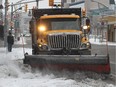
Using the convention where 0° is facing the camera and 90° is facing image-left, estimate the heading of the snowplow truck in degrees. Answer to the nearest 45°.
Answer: approximately 0°
